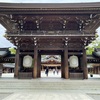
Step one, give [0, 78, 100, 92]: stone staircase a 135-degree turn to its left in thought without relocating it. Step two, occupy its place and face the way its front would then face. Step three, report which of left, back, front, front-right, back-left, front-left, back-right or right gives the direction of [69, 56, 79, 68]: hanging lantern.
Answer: front

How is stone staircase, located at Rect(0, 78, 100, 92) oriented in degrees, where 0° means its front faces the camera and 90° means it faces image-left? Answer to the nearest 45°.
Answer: approximately 0°

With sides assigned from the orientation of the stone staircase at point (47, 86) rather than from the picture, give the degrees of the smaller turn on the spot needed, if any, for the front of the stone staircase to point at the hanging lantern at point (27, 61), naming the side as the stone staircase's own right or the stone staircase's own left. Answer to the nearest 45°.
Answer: approximately 135° to the stone staircase's own right
